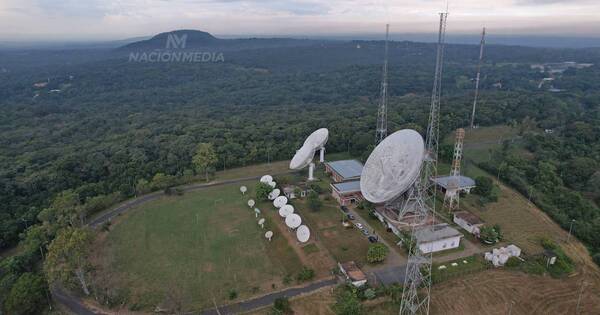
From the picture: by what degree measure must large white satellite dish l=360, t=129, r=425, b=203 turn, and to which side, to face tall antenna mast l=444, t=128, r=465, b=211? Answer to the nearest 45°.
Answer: approximately 180°

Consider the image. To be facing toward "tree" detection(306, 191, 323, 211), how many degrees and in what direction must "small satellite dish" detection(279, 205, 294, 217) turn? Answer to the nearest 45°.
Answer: approximately 180°

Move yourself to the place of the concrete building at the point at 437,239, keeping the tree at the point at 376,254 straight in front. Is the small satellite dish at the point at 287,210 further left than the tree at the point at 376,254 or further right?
right

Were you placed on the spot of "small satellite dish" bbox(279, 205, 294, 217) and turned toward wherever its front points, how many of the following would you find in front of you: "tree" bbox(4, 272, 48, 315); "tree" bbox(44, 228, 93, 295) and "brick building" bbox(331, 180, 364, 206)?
2

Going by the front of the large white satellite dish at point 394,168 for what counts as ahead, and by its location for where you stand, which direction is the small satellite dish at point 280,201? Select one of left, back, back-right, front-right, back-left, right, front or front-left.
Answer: front-right

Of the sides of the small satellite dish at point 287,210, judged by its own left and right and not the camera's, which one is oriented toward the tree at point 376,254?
left

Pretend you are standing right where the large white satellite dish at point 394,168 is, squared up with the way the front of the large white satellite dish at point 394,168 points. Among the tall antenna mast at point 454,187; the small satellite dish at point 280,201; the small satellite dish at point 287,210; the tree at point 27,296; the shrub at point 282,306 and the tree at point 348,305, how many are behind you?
1

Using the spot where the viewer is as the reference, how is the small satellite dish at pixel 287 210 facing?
facing the viewer and to the left of the viewer

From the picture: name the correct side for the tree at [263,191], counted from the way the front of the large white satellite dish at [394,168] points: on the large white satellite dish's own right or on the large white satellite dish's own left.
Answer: on the large white satellite dish's own right

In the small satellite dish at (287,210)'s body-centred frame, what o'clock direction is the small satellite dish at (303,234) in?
the small satellite dish at (303,234) is roughly at 10 o'clock from the small satellite dish at (287,210).

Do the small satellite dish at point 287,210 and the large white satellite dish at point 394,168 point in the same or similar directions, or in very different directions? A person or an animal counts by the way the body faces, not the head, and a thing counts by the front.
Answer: same or similar directions

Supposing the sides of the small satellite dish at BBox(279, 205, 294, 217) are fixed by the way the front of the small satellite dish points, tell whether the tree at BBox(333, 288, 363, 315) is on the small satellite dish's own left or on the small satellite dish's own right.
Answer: on the small satellite dish's own left

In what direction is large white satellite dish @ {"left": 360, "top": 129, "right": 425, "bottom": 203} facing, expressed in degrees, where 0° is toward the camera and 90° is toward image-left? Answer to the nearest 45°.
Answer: approximately 45°

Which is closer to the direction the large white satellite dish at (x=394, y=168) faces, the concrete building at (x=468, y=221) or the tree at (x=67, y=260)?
the tree

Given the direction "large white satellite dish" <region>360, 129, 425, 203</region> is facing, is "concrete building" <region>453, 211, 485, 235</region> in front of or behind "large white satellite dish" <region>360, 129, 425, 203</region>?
behind

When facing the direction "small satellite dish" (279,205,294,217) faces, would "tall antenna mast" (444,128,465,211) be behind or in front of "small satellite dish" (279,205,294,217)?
behind

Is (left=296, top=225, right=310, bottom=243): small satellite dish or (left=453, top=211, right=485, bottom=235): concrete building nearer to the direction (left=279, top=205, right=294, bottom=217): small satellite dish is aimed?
the small satellite dish

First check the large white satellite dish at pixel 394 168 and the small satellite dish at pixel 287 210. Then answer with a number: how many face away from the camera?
0

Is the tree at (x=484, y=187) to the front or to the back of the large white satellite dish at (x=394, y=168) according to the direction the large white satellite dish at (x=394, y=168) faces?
to the back
